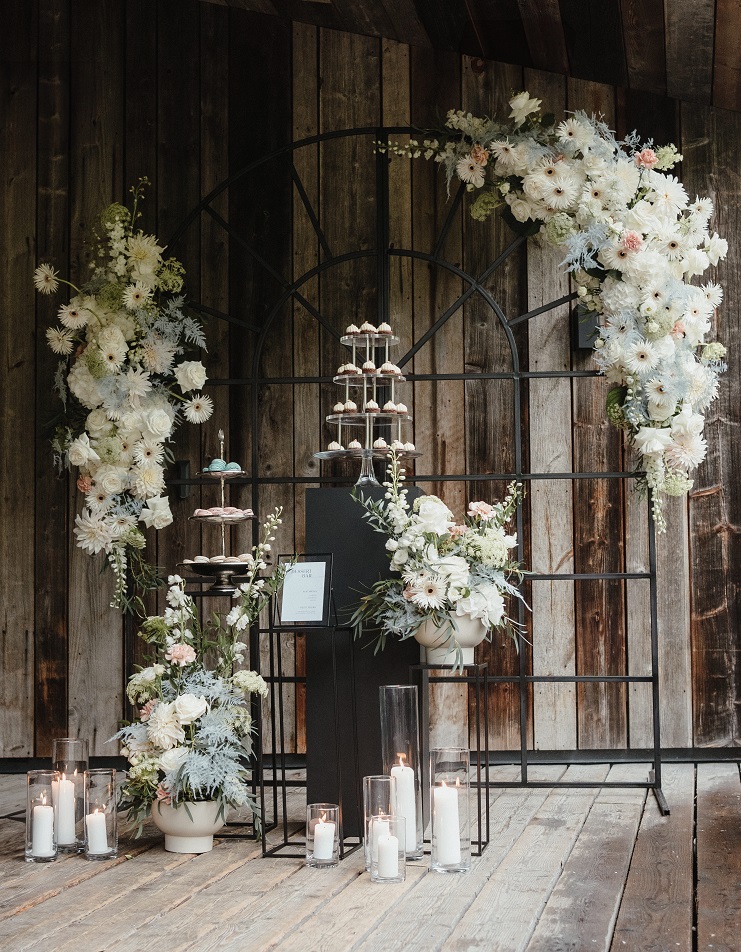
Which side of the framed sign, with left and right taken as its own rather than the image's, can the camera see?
front

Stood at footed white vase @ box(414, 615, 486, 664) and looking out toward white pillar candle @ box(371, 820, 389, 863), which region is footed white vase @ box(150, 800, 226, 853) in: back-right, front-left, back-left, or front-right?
front-right
